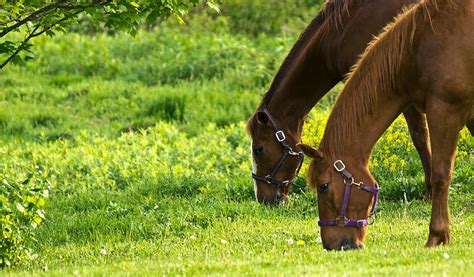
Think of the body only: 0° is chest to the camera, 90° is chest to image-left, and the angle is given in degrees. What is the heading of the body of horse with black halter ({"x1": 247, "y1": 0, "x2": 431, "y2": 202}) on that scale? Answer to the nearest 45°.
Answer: approximately 90°

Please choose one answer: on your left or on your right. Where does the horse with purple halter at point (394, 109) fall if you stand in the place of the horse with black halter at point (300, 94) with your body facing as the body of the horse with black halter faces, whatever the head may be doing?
on your left

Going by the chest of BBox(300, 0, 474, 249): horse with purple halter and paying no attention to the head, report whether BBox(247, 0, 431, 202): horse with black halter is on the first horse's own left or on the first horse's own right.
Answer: on the first horse's own right

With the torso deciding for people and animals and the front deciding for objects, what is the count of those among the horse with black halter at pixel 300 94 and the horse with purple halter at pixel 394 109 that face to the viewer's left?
2

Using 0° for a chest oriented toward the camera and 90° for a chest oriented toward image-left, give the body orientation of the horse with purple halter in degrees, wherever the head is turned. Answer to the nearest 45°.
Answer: approximately 90°
